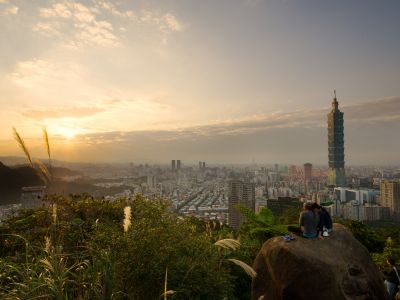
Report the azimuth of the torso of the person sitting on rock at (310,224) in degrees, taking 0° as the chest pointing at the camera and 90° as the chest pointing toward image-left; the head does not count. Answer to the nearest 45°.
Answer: approximately 180°

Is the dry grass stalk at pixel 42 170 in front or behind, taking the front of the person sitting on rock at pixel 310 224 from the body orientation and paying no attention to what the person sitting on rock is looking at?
behind
